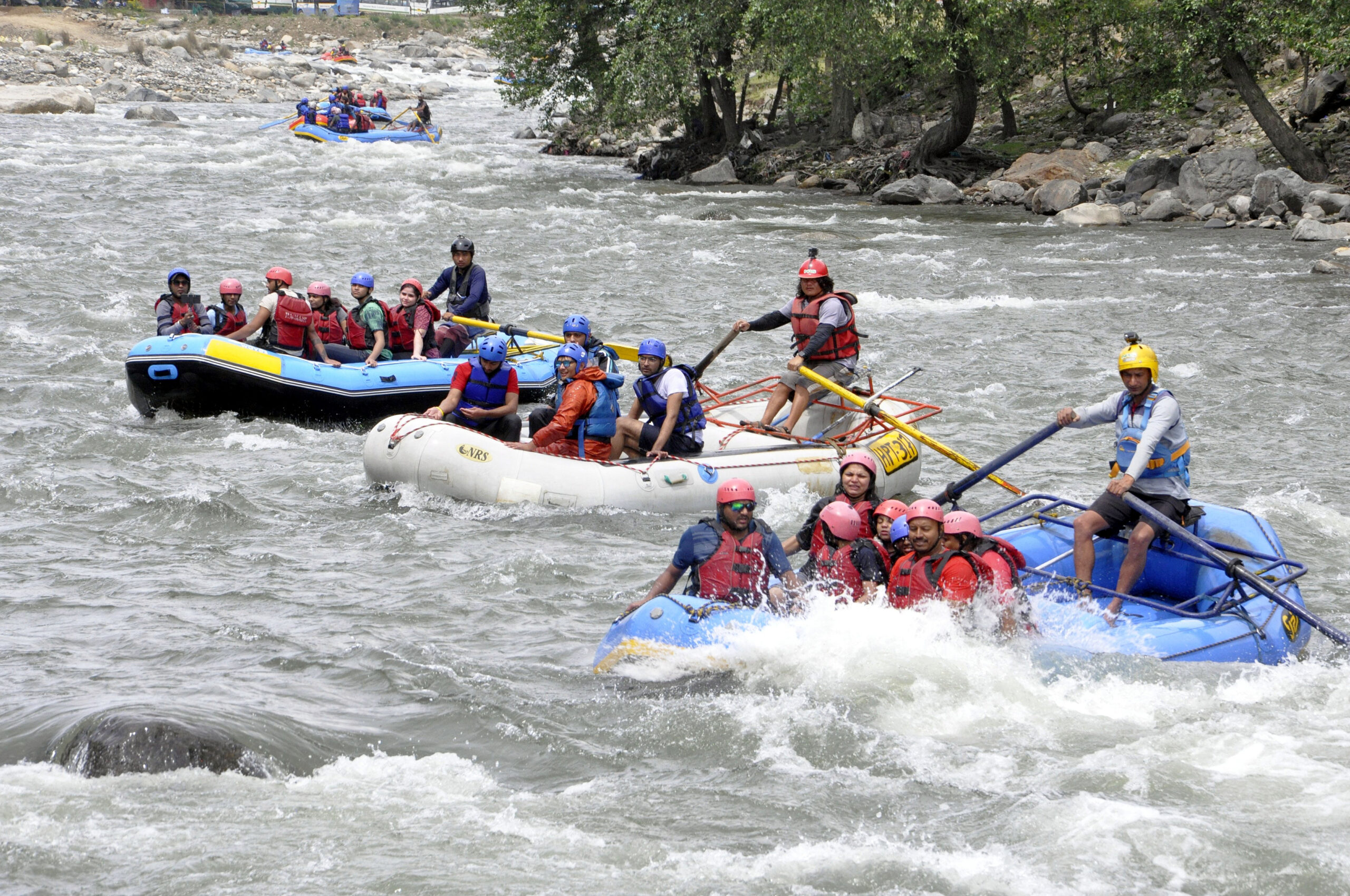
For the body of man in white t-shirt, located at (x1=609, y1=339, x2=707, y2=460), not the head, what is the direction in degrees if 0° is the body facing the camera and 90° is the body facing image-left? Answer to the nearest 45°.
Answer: approximately 45°

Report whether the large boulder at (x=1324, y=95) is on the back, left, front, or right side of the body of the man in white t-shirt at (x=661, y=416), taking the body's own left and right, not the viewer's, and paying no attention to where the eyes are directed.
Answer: back

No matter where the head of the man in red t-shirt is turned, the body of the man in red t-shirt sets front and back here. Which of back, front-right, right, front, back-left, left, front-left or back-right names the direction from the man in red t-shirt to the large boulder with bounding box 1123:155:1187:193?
back-left

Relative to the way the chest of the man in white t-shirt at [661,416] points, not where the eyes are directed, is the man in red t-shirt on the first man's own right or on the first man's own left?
on the first man's own right

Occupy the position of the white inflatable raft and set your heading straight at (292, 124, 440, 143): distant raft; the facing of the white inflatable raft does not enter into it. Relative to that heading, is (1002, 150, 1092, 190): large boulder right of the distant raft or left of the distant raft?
right

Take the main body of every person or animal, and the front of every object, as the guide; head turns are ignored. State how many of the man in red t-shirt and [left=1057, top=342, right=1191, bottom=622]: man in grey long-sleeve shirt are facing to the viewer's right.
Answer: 0

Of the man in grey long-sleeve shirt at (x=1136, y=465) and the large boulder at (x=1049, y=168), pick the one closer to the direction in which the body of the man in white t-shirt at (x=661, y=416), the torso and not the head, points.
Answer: the man in grey long-sleeve shirt

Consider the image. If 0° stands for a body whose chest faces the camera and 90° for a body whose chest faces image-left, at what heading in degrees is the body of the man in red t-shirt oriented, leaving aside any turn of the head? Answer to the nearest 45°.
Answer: approximately 0°

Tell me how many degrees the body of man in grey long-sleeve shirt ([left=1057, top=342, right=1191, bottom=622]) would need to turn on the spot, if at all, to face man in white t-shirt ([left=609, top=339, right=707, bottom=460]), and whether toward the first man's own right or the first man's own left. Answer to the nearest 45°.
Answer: approximately 90° to the first man's own right

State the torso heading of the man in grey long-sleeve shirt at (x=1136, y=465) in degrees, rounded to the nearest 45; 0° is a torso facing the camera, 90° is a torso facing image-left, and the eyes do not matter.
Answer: approximately 45°

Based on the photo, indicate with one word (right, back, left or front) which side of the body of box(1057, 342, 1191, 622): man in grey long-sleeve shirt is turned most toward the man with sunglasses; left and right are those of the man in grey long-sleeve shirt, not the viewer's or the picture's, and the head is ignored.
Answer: front

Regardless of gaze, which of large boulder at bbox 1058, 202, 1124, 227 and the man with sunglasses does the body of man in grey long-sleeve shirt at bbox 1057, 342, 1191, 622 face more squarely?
the man with sunglasses
